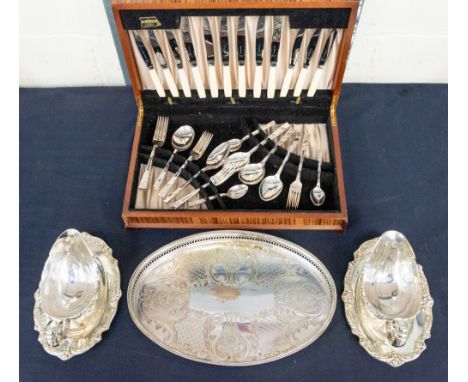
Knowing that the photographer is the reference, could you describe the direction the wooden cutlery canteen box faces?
facing the viewer
